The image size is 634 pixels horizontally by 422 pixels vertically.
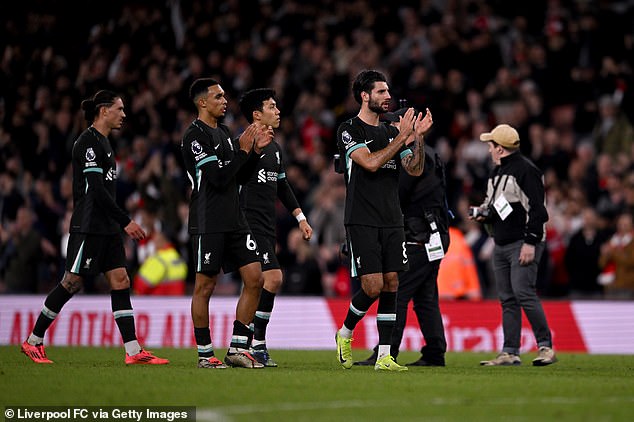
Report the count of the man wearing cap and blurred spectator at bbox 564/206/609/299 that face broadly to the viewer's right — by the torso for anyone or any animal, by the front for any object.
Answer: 0

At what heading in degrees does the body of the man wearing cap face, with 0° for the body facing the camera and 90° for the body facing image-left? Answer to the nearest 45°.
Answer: approximately 45°

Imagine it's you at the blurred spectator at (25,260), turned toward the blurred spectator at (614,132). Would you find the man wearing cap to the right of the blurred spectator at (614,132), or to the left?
right

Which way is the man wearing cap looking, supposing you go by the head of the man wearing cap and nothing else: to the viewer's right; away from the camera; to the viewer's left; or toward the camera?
to the viewer's left

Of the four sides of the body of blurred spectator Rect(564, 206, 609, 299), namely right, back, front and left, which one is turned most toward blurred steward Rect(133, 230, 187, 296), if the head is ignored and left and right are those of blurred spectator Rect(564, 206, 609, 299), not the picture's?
right

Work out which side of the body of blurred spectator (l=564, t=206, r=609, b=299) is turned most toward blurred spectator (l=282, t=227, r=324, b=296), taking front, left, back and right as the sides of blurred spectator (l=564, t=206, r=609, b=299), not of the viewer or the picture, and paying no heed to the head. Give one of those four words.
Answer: right

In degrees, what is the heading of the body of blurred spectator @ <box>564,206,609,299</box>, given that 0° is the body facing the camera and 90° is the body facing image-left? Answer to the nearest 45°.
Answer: approximately 0°

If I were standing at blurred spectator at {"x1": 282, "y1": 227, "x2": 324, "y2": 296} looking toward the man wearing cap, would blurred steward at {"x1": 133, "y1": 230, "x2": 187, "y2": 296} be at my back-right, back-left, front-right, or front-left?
back-right

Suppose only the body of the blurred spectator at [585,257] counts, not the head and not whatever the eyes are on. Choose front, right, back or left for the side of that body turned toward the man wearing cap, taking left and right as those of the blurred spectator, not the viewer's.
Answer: front

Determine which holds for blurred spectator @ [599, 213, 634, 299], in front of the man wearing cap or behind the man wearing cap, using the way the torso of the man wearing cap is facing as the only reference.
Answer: behind

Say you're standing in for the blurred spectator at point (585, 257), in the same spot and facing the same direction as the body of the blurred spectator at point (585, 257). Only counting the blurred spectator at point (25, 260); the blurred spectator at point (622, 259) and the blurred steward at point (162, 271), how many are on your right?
2
